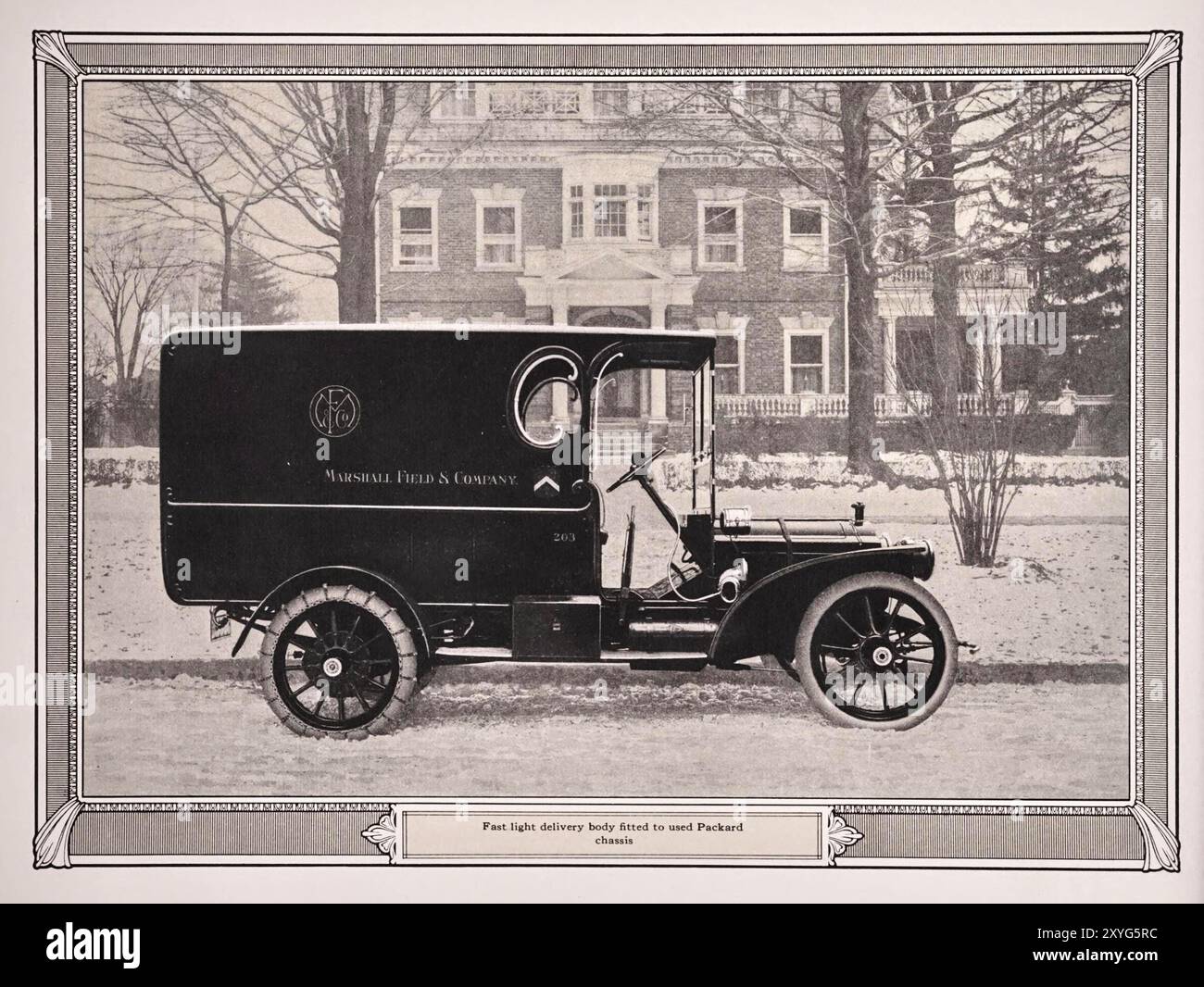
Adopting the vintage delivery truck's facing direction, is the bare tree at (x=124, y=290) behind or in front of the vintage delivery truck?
behind

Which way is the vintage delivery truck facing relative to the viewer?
to the viewer's right
